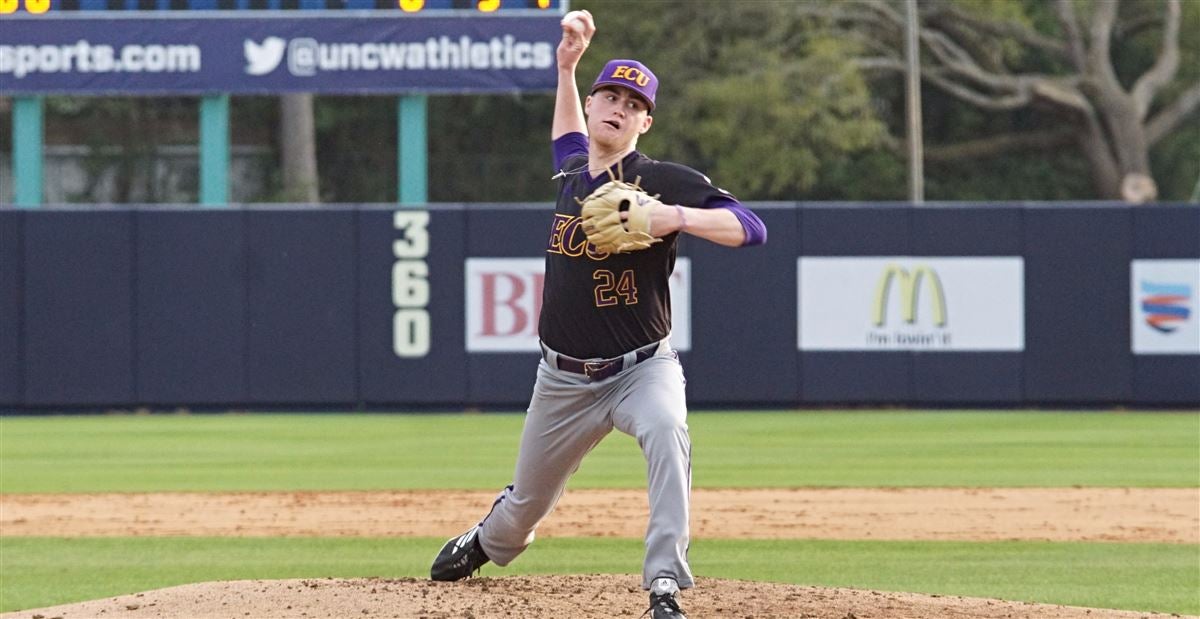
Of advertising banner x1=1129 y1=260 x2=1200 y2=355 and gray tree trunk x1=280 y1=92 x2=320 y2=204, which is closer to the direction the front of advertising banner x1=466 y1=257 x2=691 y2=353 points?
the advertising banner

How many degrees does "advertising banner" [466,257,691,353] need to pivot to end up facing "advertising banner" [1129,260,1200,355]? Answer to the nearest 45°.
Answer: approximately 90° to its left

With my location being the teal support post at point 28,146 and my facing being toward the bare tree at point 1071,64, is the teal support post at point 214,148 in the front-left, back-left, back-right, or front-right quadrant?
front-right

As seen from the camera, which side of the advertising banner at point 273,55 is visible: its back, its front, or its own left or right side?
front

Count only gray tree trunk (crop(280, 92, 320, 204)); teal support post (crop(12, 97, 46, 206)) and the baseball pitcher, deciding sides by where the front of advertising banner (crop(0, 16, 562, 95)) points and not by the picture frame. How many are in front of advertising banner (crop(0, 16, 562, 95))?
1

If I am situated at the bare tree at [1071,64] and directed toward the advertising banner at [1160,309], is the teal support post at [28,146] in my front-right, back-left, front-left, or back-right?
front-right

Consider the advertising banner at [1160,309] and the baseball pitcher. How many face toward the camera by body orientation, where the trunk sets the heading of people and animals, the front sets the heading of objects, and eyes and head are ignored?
2

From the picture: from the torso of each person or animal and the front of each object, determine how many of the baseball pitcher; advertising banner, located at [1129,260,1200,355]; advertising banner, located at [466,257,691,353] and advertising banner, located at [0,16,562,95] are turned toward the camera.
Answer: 4

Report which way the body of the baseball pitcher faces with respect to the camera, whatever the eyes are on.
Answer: toward the camera

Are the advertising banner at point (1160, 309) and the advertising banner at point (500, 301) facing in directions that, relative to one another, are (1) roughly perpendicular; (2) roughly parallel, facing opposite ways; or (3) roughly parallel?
roughly parallel

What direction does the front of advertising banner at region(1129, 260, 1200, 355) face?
toward the camera

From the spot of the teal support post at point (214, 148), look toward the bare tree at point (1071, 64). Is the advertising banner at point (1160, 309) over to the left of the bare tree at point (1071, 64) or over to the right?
right

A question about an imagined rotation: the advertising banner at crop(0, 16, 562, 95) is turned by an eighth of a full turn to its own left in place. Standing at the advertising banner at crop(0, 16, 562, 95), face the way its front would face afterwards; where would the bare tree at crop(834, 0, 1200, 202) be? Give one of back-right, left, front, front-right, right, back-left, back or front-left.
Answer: left
